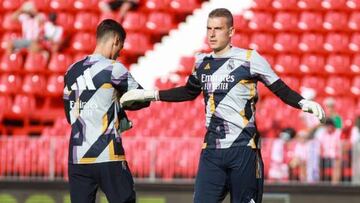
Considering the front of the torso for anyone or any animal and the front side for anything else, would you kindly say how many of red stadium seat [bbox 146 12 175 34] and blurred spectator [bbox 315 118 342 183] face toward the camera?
2

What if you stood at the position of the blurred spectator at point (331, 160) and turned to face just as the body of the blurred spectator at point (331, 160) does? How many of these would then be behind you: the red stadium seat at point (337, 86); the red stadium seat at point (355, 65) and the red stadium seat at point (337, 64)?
3

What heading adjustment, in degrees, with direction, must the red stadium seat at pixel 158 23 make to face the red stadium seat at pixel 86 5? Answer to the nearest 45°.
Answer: approximately 90° to its right

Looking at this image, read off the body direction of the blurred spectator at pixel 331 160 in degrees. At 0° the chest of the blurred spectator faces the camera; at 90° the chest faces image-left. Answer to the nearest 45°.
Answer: approximately 0°

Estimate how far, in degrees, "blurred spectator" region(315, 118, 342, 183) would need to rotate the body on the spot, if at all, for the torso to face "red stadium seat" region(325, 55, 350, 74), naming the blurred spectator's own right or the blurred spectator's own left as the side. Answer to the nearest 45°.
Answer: approximately 180°
